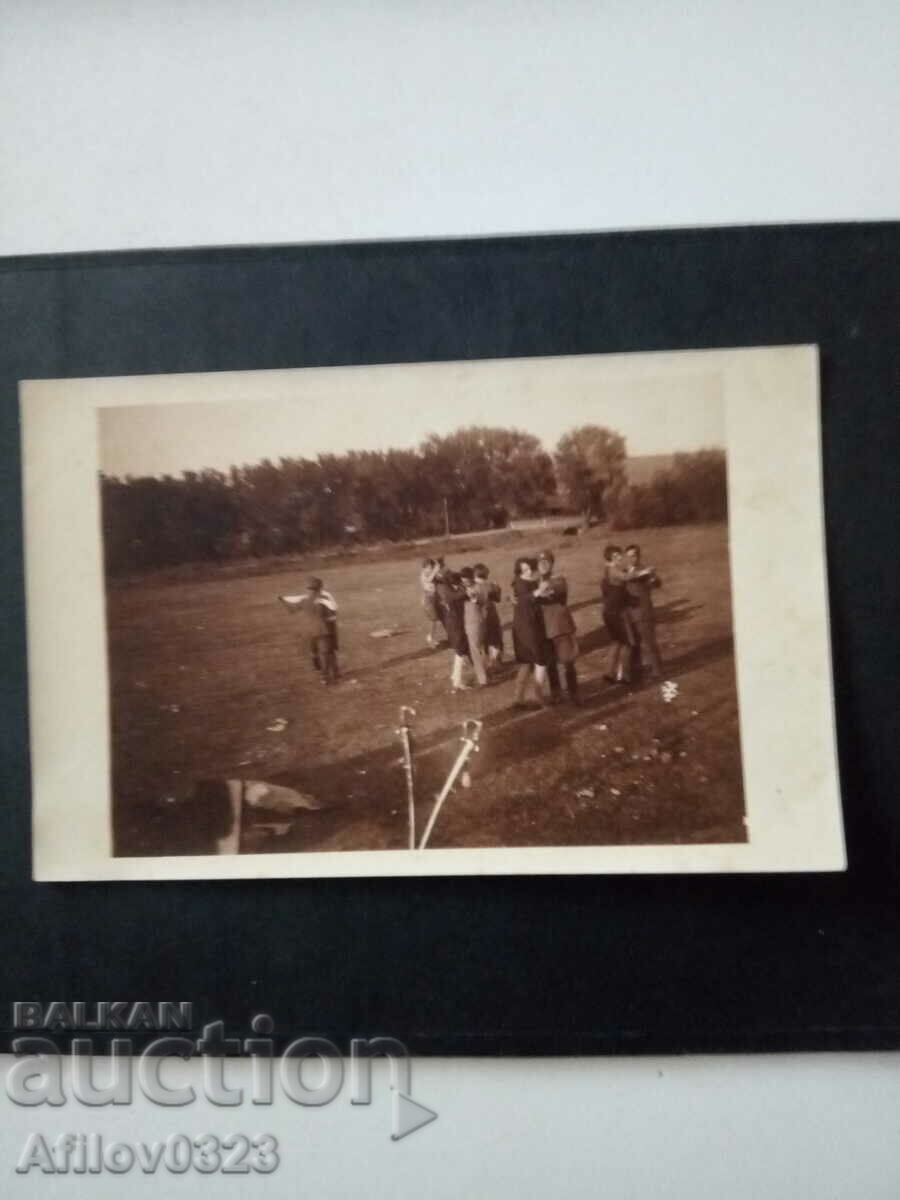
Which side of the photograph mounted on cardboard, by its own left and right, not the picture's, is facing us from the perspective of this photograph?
front
